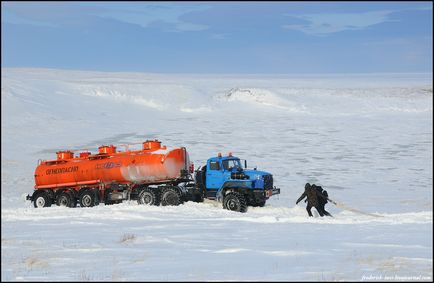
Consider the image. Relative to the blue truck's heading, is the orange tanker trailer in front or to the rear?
to the rear

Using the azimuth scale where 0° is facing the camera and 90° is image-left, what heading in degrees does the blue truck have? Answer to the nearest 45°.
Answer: approximately 315°
